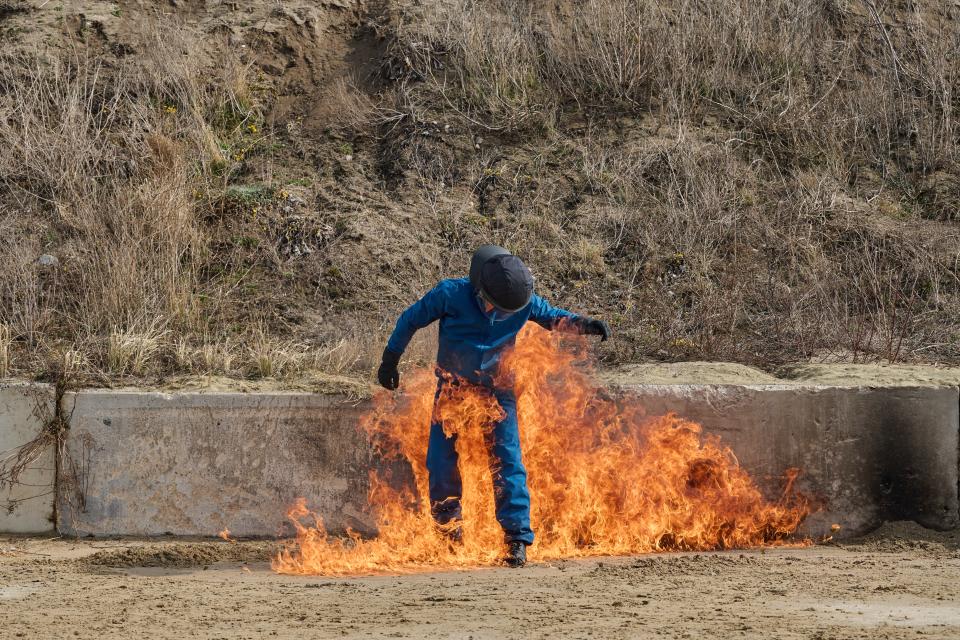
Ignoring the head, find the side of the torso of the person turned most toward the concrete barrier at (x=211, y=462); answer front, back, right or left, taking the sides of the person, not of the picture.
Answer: right

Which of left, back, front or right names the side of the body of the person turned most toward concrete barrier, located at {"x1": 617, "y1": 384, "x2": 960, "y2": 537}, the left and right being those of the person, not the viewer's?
left

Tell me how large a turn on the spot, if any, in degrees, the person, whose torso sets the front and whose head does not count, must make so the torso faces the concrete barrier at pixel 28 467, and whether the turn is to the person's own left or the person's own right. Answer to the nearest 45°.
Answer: approximately 90° to the person's own right

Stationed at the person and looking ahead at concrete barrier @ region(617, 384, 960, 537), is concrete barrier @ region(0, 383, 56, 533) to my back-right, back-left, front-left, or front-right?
back-left

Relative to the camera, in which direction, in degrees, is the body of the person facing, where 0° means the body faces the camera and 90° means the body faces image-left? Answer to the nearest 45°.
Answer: approximately 0°
